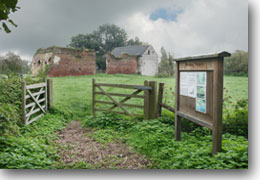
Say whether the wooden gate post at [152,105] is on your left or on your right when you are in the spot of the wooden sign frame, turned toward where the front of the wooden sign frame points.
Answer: on your right

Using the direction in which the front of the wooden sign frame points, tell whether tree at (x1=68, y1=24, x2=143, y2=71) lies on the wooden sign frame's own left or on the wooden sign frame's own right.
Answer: on the wooden sign frame's own right

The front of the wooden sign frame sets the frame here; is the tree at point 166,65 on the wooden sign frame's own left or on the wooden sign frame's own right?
on the wooden sign frame's own right

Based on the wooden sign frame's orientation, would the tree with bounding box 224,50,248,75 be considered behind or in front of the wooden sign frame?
behind

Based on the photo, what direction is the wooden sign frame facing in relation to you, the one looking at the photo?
facing the viewer and to the left of the viewer

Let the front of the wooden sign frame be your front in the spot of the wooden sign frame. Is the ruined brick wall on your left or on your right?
on your right

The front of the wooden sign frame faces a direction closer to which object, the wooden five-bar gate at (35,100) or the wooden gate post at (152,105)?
the wooden five-bar gate

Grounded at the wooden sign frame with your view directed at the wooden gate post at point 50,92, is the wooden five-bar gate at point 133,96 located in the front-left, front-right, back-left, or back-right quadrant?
front-right

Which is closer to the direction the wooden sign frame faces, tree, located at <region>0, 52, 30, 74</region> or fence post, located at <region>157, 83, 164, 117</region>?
the tree

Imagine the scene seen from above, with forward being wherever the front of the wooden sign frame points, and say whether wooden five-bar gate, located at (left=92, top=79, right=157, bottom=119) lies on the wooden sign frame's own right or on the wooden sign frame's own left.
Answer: on the wooden sign frame's own right
